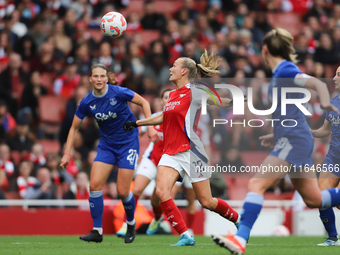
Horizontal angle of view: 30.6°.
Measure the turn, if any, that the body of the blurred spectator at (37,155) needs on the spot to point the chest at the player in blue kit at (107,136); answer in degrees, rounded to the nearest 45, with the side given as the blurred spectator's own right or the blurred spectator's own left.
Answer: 0° — they already face them

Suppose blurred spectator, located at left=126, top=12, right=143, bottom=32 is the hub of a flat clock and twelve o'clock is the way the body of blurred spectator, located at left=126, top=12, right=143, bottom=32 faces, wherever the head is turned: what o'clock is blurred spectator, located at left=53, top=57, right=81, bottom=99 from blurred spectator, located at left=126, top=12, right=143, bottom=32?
blurred spectator, located at left=53, top=57, right=81, bottom=99 is roughly at 1 o'clock from blurred spectator, located at left=126, top=12, right=143, bottom=32.

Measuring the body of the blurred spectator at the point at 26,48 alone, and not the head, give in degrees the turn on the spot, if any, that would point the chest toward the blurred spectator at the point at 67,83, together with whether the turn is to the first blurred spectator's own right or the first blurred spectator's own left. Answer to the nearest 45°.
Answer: approximately 45° to the first blurred spectator's own left
